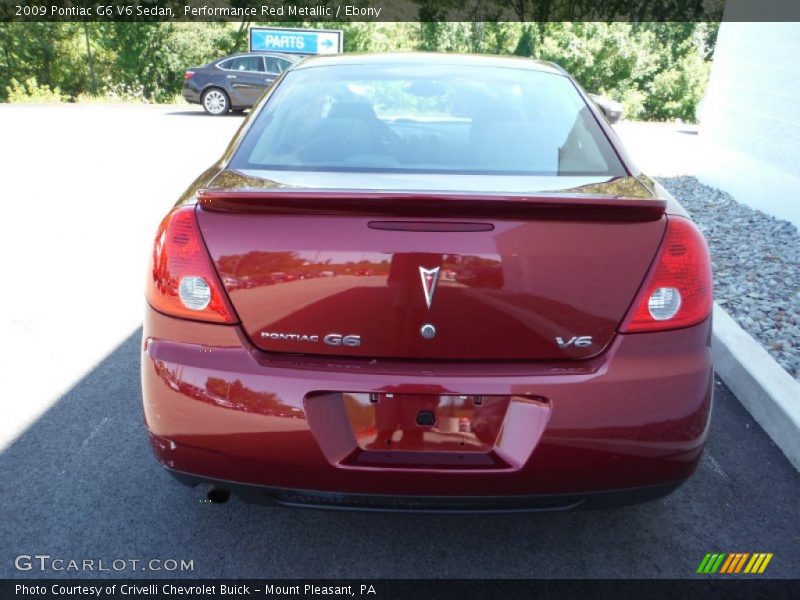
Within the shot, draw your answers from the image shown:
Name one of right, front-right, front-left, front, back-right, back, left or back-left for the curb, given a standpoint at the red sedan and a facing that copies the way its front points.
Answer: back-right

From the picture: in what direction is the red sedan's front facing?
away from the camera
